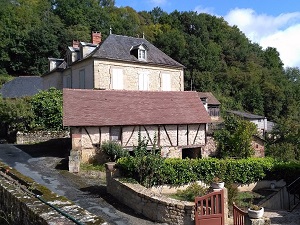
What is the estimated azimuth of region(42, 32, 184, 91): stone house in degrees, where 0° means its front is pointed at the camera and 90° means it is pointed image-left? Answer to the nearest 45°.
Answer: approximately 0°

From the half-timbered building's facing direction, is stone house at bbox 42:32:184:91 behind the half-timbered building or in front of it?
behind

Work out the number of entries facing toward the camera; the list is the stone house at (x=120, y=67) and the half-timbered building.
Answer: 2

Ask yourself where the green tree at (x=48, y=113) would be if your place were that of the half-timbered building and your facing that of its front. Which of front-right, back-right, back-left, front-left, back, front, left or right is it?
back-right

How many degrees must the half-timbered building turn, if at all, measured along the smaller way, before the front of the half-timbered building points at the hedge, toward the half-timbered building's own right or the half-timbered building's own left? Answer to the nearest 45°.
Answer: approximately 45° to the half-timbered building's own left

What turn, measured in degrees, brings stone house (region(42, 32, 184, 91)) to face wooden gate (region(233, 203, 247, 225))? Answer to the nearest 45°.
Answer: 0° — it already faces it

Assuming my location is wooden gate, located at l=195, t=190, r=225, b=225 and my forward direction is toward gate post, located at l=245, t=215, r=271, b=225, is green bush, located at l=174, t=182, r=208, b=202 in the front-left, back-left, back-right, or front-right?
back-left

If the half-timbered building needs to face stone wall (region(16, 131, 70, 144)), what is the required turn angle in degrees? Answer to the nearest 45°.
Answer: approximately 135° to its right

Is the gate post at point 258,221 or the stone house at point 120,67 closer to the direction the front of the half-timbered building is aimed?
the gate post

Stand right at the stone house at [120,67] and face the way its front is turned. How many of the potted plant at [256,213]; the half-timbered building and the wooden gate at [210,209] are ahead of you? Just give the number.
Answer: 3

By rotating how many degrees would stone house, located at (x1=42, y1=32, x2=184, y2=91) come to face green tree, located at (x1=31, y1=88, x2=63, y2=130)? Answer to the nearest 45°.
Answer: approximately 90° to its right

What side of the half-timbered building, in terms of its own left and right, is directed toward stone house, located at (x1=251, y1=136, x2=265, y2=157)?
left

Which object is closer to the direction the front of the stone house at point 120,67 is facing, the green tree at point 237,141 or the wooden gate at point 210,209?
the wooden gate
